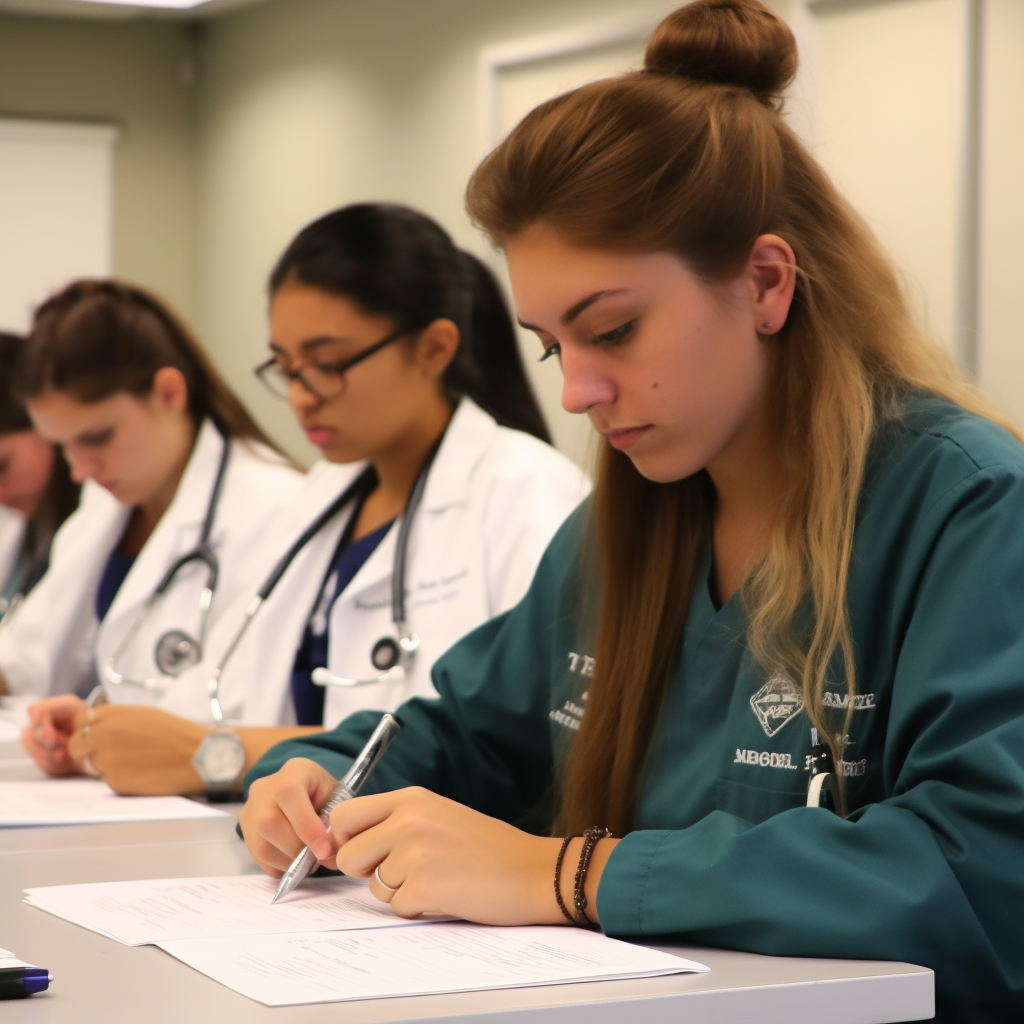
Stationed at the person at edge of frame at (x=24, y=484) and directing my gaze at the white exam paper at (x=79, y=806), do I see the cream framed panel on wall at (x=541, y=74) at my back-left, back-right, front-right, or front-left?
back-left

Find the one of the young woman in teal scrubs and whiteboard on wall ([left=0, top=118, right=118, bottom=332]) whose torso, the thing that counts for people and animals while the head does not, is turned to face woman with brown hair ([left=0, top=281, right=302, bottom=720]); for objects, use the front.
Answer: the whiteboard on wall

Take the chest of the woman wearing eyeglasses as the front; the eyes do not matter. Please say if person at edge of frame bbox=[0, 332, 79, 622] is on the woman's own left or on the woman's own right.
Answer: on the woman's own right

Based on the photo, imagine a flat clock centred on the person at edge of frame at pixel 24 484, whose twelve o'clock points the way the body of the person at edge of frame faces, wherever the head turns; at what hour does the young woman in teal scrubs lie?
The young woman in teal scrubs is roughly at 10 o'clock from the person at edge of frame.

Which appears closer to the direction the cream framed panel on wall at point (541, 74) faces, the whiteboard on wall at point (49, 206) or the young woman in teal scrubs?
the young woman in teal scrubs

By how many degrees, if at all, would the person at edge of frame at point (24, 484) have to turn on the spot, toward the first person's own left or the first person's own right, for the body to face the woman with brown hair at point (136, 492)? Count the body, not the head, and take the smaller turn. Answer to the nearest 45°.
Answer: approximately 45° to the first person's own left

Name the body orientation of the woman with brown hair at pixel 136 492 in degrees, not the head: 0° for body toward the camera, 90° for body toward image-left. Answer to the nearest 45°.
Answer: approximately 45°

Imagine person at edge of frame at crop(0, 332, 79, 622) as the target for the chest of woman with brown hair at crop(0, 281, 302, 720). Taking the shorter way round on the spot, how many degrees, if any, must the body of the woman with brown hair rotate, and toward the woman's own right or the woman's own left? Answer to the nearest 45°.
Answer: approximately 135° to the woman's own right

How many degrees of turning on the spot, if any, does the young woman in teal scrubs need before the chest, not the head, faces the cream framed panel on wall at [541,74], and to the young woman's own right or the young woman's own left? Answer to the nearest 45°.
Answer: approximately 135° to the young woman's own right

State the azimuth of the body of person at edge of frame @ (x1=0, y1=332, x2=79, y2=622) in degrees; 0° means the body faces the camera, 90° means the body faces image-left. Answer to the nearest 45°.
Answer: approximately 45°
